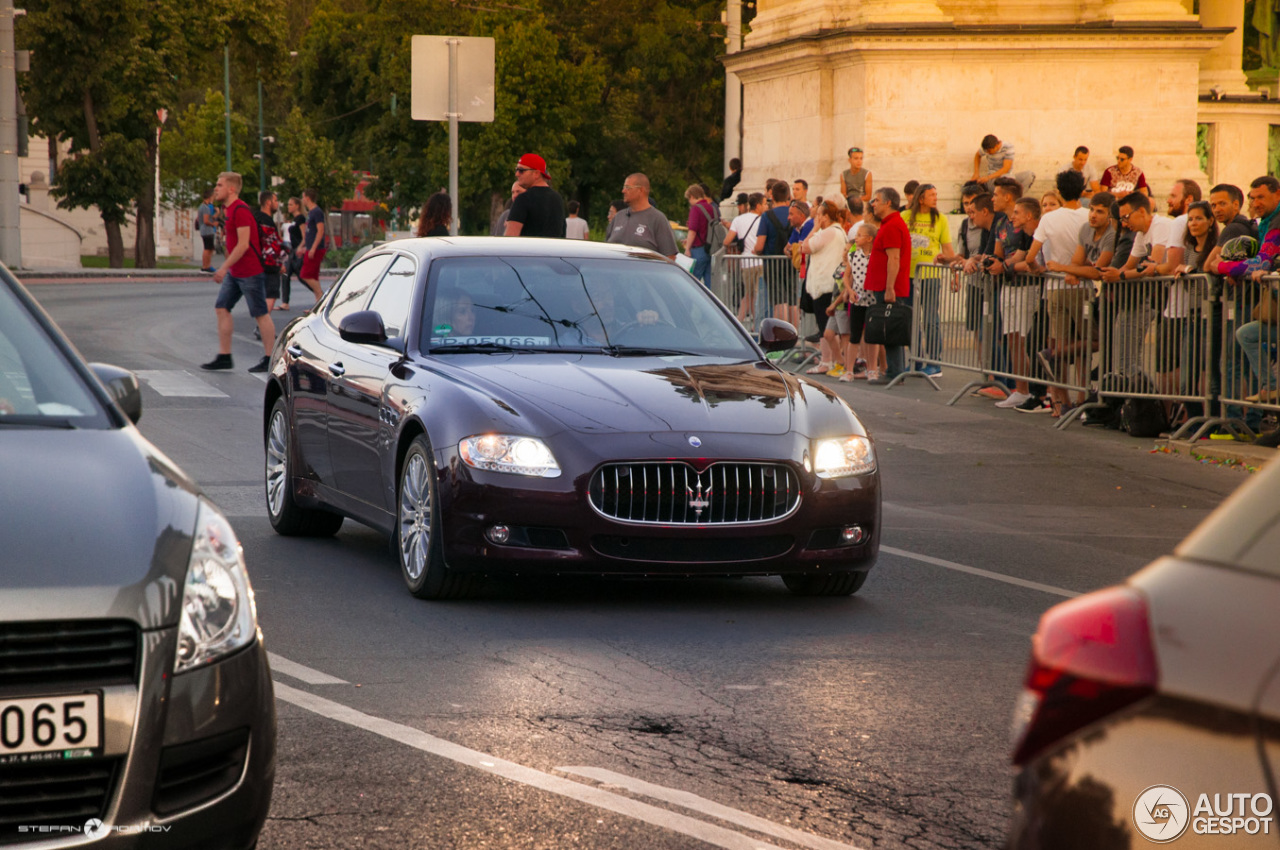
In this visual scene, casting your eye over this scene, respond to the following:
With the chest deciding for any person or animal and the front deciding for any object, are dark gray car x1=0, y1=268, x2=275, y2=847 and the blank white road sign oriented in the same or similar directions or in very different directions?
very different directions

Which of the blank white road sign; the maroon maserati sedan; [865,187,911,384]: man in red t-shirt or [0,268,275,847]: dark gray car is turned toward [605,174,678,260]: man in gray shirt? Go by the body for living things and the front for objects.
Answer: the man in red t-shirt

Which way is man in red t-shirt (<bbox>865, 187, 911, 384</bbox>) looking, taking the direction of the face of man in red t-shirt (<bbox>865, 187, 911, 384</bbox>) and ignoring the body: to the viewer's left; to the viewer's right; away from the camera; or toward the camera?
to the viewer's left

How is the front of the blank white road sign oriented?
away from the camera

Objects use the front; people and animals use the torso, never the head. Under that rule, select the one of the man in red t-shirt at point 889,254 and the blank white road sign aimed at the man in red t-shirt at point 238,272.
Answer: the man in red t-shirt at point 889,254

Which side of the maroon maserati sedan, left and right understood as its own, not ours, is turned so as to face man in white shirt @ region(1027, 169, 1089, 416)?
left

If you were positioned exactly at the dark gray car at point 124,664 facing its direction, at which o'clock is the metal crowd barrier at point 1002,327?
The metal crowd barrier is roughly at 7 o'clock from the dark gray car.

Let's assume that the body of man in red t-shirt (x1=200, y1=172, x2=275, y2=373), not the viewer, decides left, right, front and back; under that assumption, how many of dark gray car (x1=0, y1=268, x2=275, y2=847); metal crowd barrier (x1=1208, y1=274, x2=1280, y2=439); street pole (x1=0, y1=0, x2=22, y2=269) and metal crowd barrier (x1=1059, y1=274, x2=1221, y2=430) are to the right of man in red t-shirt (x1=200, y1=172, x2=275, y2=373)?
1

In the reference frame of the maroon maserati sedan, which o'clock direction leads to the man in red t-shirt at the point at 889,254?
The man in red t-shirt is roughly at 8 o'clock from the maroon maserati sedan.

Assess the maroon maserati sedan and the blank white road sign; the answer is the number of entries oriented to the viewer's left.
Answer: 0

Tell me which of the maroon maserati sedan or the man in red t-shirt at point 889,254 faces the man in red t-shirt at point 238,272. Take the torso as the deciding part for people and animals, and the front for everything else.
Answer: the man in red t-shirt at point 889,254

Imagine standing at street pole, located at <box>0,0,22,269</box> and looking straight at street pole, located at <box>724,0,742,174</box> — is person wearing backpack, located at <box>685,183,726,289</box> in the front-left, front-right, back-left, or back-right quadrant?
front-right

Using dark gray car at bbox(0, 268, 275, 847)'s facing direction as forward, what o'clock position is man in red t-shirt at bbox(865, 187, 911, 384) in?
The man in red t-shirt is roughly at 7 o'clock from the dark gray car.
